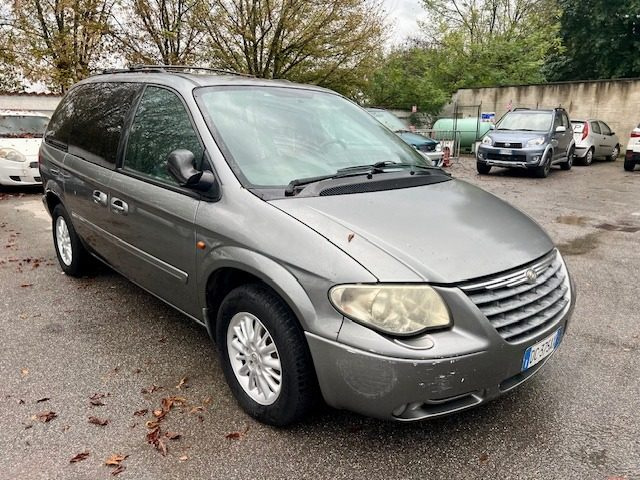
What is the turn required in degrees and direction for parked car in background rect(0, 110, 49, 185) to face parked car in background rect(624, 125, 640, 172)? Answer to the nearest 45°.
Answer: approximately 45° to its left

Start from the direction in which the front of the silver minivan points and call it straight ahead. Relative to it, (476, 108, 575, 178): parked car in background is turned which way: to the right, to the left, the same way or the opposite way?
to the right

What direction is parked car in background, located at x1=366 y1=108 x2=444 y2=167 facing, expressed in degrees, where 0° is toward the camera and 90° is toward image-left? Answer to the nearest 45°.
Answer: approximately 315°

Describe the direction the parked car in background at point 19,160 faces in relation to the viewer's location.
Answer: facing the viewer and to the right of the viewer

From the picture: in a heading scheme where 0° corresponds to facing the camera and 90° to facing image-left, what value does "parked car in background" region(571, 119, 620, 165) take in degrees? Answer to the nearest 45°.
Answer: approximately 225°

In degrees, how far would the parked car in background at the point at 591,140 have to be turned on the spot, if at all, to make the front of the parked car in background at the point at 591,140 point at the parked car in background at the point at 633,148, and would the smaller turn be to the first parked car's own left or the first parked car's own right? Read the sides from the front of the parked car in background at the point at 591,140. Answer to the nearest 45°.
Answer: approximately 135° to the first parked car's own right

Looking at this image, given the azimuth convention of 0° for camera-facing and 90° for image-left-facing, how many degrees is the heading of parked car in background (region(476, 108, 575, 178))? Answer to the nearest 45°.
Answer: approximately 45°

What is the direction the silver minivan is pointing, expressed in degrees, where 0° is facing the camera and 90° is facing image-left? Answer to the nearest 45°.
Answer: approximately 315°

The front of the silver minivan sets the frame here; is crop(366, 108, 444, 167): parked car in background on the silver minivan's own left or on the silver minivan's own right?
on the silver minivan's own left

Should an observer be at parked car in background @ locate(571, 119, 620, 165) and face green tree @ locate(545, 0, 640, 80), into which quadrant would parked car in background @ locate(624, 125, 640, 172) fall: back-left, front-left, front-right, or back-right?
back-right

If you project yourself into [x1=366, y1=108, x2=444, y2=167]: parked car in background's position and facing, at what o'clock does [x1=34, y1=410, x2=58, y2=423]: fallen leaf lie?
The fallen leaf is roughly at 2 o'clock from the parked car in background.
